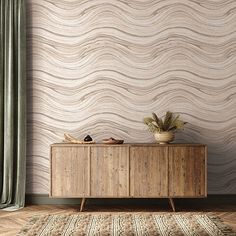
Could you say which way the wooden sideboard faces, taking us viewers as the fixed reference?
facing the viewer

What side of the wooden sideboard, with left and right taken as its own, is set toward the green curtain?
right

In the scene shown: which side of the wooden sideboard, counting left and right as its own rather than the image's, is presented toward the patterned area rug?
front
